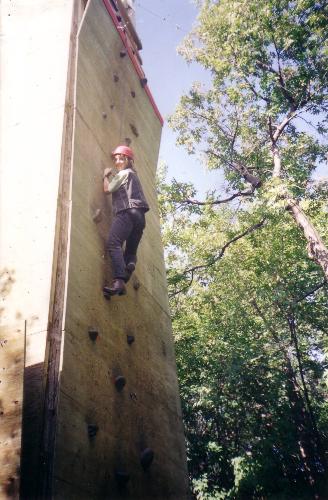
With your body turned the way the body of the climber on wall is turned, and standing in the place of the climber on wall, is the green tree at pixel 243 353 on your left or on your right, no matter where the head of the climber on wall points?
on your right

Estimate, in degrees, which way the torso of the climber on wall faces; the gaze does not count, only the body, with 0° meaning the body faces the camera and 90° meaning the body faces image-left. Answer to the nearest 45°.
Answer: approximately 135°
